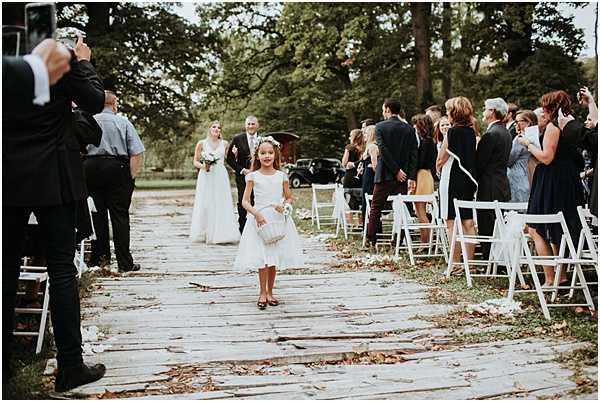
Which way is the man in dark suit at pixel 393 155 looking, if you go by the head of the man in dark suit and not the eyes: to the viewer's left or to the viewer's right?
to the viewer's left

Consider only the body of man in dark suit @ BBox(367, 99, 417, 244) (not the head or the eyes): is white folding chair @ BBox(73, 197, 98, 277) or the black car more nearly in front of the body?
the black car

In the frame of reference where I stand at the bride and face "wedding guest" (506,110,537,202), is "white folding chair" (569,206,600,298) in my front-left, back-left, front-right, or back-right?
front-right

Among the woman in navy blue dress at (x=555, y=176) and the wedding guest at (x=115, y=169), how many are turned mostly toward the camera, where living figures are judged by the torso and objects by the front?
0

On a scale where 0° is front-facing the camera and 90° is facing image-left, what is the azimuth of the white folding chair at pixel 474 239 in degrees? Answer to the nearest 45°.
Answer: approximately 315°

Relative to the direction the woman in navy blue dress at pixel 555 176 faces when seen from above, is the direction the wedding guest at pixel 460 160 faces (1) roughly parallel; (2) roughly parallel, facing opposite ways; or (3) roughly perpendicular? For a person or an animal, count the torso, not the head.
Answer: roughly parallel

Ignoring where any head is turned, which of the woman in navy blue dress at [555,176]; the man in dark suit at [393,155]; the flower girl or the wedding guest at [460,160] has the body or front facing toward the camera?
the flower girl

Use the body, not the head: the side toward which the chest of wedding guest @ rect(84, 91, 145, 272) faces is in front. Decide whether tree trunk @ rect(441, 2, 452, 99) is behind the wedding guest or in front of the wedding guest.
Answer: in front

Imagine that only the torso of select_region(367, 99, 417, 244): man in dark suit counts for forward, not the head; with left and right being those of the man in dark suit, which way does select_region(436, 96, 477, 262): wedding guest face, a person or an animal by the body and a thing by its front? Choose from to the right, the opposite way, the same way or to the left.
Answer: the same way

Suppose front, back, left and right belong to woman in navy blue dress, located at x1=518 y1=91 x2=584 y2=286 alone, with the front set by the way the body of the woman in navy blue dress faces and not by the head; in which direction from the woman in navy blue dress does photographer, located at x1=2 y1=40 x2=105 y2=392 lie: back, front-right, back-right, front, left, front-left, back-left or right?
left

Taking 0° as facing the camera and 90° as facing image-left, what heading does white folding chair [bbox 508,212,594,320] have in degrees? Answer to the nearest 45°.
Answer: approximately 315°

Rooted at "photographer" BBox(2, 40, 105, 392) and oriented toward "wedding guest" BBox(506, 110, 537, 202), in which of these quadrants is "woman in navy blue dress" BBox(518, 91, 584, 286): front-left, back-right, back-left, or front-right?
front-right

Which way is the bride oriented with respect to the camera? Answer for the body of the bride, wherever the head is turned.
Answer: toward the camera

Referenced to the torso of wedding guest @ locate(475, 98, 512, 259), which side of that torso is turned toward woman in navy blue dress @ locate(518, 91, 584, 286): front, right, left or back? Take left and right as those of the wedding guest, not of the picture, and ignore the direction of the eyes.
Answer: back

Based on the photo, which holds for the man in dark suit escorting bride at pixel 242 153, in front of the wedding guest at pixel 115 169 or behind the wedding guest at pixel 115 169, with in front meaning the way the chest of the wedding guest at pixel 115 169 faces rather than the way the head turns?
in front

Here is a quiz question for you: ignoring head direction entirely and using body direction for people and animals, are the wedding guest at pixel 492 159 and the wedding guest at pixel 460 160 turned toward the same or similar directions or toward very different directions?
same or similar directions

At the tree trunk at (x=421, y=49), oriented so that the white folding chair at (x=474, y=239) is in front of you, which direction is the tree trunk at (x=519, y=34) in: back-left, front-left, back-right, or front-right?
back-left

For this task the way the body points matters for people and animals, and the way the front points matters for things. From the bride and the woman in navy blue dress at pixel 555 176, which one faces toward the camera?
the bride

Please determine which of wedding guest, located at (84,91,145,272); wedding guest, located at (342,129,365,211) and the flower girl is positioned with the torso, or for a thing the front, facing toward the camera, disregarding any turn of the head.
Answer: the flower girl
